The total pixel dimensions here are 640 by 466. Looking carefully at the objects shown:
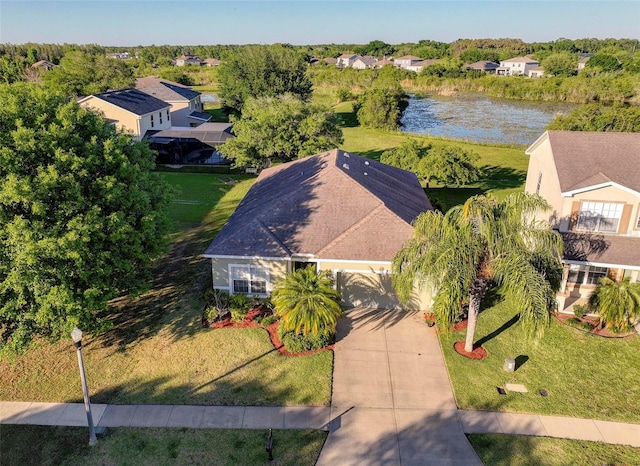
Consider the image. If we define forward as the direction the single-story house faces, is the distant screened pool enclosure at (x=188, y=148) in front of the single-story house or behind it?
behind

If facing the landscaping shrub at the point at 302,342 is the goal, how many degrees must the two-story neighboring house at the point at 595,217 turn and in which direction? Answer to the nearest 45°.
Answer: approximately 45° to its right

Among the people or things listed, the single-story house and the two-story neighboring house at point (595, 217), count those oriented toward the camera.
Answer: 2

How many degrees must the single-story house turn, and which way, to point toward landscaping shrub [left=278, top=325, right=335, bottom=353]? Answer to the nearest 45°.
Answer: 0° — it already faces it

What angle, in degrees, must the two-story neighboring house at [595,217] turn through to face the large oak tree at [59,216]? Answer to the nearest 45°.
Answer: approximately 45° to its right

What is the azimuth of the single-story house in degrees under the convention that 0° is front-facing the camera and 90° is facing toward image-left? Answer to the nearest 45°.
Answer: approximately 0°

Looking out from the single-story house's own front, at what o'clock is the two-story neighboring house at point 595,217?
The two-story neighboring house is roughly at 9 o'clock from the single-story house.
